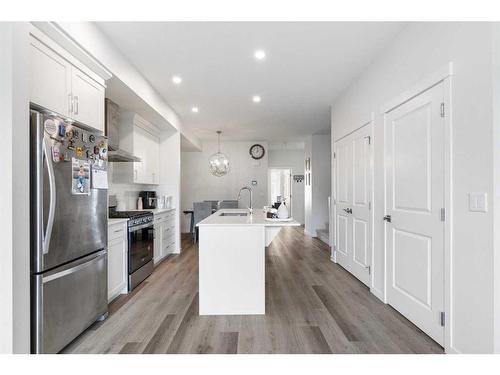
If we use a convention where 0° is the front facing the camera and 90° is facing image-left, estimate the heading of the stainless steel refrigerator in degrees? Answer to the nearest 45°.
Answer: approximately 315°

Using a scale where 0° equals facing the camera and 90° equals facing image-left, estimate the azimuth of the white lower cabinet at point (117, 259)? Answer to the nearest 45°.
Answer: approximately 315°

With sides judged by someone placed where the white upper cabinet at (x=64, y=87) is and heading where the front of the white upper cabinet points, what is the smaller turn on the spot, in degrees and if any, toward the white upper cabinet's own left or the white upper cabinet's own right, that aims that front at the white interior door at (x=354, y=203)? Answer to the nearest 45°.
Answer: approximately 45° to the white upper cabinet's own left

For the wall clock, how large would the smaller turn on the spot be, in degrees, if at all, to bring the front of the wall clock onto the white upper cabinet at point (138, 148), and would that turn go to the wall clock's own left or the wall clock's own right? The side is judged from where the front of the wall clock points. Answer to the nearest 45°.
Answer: approximately 45° to the wall clock's own right

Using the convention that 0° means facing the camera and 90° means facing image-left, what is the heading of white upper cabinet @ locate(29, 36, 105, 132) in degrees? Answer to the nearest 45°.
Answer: approximately 315°

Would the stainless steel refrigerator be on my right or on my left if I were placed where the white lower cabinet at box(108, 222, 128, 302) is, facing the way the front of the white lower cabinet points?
on my right

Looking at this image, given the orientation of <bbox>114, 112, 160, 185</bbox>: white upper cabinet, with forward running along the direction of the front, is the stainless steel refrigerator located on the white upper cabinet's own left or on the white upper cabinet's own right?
on the white upper cabinet's own right

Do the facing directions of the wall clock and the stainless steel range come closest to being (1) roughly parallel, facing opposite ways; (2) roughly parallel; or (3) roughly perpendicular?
roughly perpendicular

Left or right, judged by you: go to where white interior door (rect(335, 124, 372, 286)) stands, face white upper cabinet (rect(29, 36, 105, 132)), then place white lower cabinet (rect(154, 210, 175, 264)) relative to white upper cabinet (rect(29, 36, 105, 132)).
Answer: right

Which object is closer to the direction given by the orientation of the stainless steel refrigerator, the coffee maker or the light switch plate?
the light switch plate
